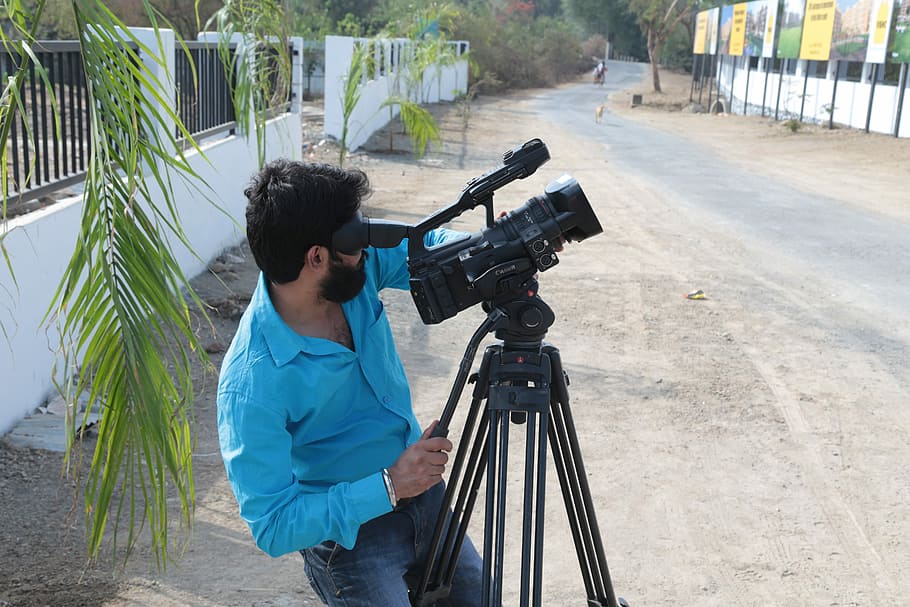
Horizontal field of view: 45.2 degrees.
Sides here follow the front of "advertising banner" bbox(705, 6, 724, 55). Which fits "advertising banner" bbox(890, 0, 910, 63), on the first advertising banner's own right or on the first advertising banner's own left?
on the first advertising banner's own left

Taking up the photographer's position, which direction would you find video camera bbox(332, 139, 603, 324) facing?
facing to the right of the viewer

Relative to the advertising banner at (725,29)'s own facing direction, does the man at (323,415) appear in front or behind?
in front

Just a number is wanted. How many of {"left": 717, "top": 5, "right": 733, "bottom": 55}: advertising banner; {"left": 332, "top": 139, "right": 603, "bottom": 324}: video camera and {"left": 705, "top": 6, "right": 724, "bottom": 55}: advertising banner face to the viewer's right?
1

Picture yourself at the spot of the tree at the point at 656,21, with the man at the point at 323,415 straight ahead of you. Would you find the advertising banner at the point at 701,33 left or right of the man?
left

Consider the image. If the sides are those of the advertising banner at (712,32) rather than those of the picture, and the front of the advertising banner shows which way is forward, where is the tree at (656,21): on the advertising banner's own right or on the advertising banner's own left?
on the advertising banner's own right

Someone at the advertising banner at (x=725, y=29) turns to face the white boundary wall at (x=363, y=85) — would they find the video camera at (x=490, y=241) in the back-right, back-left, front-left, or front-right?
front-left

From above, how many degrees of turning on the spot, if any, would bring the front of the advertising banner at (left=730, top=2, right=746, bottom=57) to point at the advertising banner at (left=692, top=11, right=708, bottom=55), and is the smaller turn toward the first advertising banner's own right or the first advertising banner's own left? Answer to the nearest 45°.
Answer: approximately 135° to the first advertising banner's own right

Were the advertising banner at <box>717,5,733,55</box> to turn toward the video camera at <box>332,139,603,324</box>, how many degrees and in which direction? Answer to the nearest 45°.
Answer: approximately 45° to its left

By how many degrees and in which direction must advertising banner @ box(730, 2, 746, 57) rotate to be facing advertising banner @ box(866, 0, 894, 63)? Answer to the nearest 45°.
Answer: approximately 45° to its left

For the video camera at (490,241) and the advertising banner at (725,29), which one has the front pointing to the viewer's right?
the video camera

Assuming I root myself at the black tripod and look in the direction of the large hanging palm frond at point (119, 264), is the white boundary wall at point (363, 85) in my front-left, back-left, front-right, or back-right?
front-right

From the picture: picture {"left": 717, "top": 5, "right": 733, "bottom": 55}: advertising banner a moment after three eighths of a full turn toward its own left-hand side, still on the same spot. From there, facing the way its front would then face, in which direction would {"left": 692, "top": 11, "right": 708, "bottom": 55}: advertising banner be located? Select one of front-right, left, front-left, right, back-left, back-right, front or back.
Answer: left

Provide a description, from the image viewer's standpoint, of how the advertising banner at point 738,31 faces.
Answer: facing the viewer and to the left of the viewer

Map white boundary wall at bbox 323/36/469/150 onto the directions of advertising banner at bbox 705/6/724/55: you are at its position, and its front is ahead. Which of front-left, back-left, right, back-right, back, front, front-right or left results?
front-left

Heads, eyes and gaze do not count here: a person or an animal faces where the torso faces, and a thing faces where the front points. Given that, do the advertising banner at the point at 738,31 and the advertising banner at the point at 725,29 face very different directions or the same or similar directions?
same or similar directions

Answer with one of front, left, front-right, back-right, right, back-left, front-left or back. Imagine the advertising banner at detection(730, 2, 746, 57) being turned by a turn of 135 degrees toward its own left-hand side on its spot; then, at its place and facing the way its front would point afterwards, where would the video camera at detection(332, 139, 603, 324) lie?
right
